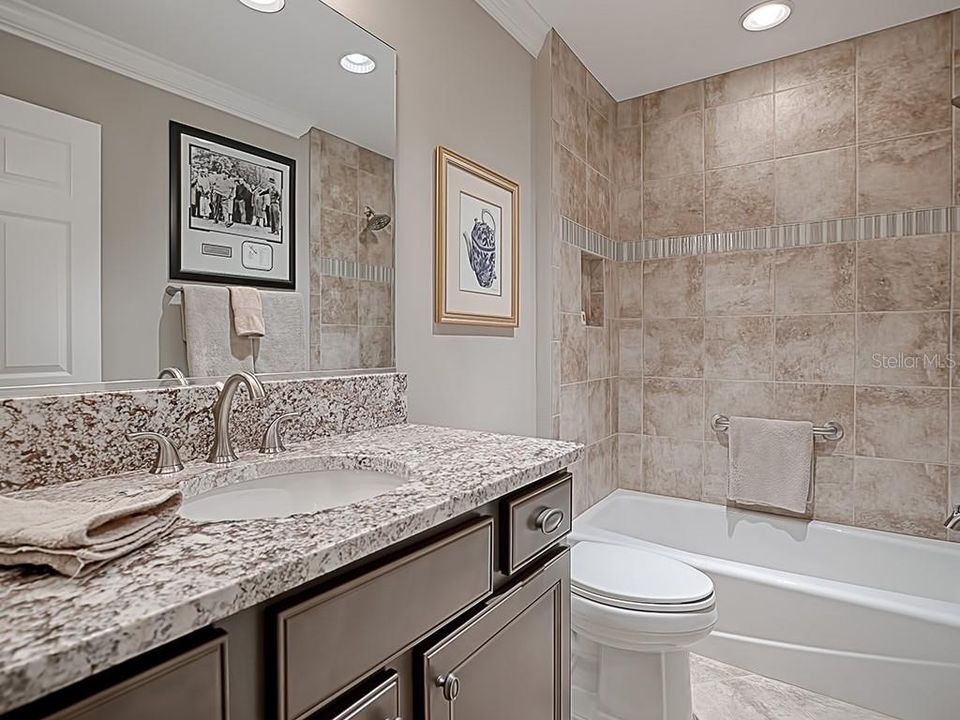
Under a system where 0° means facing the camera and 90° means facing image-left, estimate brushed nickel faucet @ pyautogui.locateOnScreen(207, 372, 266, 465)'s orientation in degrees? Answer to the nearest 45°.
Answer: approximately 315°

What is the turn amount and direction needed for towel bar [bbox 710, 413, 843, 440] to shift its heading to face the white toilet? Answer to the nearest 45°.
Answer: approximately 45° to its right

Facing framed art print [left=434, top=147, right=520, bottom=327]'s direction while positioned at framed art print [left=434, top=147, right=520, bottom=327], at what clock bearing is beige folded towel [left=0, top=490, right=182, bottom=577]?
The beige folded towel is roughly at 2 o'clock from the framed art print.

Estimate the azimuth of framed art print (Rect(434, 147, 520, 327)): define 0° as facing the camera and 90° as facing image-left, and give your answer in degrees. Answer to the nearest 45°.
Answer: approximately 315°

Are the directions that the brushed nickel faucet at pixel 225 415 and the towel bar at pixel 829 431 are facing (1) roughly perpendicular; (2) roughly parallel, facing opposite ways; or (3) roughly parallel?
roughly perpendicular

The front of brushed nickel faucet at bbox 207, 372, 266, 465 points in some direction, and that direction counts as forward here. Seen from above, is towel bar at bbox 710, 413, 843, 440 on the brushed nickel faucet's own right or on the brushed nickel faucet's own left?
on the brushed nickel faucet's own left

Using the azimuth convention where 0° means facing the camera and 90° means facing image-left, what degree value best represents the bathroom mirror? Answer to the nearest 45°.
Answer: approximately 315°

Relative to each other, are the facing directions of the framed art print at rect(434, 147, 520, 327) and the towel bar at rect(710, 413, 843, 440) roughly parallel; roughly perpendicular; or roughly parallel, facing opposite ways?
roughly perpendicular

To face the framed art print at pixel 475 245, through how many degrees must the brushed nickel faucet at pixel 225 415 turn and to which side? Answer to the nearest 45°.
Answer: approximately 90° to its left

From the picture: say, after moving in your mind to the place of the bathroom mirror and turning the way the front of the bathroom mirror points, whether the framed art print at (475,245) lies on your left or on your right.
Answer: on your left
